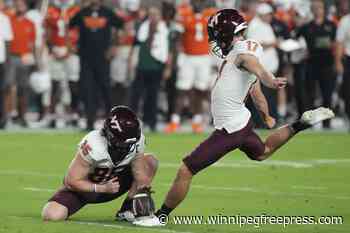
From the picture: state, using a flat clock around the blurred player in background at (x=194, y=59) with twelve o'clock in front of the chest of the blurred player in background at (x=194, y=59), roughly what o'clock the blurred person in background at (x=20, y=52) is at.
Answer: the blurred person in background at (x=20, y=52) is roughly at 3 o'clock from the blurred player in background at (x=194, y=59).

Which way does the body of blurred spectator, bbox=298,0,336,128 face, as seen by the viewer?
toward the camera

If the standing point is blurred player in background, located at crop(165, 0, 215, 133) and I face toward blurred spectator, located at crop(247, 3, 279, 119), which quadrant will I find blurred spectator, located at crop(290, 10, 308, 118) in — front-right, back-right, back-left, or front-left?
front-left

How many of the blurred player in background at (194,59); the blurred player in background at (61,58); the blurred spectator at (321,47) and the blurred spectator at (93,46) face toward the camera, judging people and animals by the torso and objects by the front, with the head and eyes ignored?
4

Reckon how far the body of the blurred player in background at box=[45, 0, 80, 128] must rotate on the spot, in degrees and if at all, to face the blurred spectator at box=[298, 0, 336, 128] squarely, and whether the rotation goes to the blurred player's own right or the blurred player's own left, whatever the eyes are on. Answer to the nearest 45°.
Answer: approximately 90° to the blurred player's own left

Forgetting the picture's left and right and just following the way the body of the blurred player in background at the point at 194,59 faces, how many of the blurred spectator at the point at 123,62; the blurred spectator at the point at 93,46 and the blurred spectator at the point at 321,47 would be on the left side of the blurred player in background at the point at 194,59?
1

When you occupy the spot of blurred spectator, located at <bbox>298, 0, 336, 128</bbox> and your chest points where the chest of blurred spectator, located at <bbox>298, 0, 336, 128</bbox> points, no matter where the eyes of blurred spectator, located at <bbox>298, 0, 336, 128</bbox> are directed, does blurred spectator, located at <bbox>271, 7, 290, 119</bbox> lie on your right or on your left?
on your right

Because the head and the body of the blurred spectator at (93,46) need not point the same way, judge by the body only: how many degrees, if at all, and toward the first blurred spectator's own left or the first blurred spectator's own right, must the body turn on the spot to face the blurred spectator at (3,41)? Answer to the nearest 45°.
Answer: approximately 90° to the first blurred spectator's own right

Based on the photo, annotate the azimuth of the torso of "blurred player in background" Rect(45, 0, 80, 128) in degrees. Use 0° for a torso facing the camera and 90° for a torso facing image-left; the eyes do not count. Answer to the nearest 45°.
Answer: approximately 0°

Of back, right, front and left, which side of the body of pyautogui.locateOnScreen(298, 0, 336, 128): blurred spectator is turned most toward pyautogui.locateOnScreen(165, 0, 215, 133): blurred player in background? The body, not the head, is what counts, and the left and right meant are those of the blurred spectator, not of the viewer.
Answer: right

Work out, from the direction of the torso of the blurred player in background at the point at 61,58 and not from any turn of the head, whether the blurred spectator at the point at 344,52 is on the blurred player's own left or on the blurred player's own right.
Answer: on the blurred player's own left
